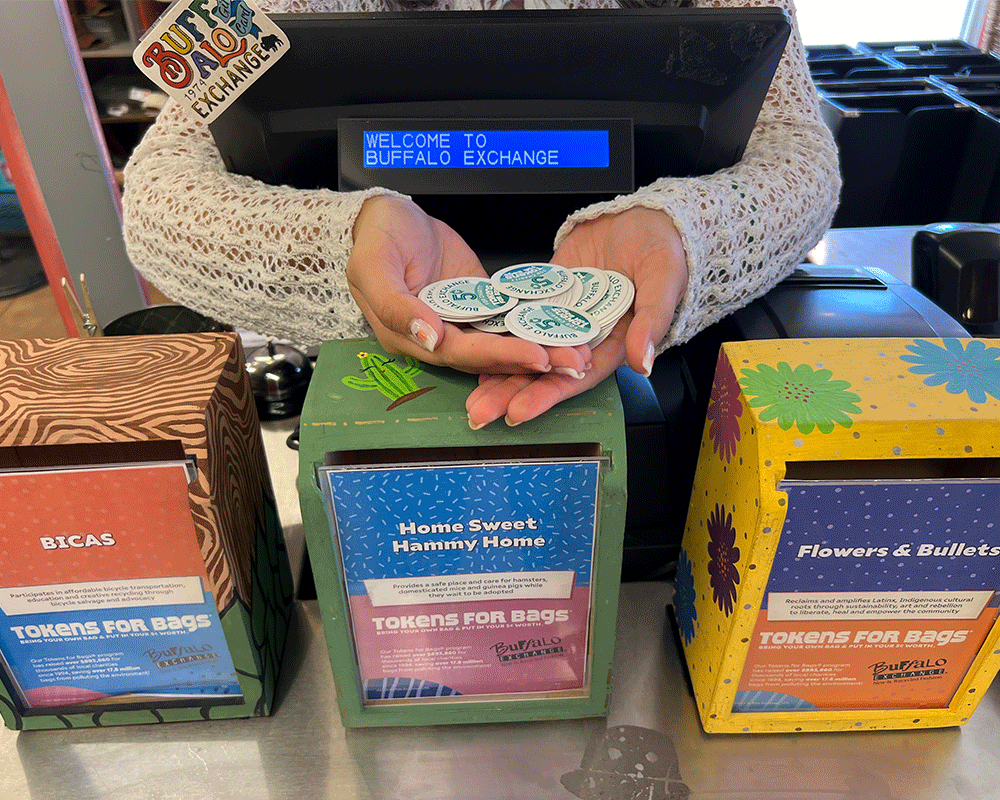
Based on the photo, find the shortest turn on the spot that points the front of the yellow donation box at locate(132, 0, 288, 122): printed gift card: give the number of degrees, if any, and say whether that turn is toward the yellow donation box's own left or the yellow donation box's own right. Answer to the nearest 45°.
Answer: approximately 90° to the yellow donation box's own right

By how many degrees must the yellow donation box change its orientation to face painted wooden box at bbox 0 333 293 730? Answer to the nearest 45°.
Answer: approximately 45° to its right

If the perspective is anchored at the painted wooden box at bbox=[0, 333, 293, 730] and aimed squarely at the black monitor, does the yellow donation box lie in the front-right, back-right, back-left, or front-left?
front-right

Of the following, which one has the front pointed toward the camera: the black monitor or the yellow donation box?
the yellow donation box

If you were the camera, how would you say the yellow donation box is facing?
facing the viewer

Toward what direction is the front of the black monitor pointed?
away from the camera
